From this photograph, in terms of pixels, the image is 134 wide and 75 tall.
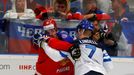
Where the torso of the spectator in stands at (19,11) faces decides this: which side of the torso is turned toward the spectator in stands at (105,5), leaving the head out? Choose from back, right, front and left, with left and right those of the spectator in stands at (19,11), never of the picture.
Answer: left

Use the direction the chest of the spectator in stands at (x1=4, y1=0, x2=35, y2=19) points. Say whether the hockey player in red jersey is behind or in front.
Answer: in front

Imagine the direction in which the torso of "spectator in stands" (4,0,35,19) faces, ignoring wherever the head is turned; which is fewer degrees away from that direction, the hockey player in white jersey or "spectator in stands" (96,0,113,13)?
the hockey player in white jersey

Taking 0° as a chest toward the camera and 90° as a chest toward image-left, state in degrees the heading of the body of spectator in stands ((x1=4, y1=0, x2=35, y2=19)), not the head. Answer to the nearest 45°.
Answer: approximately 0°
